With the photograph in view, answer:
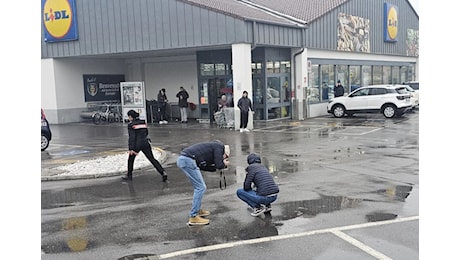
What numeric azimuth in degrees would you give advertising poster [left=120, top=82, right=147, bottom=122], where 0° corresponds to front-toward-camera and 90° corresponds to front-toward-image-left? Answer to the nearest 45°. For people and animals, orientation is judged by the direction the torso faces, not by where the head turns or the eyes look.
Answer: approximately 0°

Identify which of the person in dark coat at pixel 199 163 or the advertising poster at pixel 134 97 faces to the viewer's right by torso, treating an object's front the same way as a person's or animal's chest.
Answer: the person in dark coat

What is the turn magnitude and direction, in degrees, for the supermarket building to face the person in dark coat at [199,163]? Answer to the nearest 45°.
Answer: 0° — it already faces them

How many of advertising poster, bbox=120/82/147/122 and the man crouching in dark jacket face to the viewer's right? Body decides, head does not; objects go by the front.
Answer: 0

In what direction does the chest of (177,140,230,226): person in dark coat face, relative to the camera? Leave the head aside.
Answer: to the viewer's right

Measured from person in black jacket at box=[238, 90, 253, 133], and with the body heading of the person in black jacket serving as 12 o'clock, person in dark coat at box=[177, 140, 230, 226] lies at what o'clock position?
The person in dark coat is roughly at 12 o'clock from the person in black jacket.

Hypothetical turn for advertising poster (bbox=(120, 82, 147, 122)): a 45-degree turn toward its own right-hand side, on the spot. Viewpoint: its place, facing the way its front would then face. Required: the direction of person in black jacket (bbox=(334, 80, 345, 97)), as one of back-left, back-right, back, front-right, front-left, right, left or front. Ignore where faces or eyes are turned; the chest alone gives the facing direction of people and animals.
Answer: back-left

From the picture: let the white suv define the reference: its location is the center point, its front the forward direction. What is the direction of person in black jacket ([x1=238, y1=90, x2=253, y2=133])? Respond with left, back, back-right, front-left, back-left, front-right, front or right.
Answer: front-left

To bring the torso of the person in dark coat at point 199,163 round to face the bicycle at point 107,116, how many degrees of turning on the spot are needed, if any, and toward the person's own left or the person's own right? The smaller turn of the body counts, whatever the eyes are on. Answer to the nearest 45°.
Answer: approximately 90° to the person's own left

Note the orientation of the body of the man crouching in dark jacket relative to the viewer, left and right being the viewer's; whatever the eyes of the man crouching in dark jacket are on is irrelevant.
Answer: facing away from the viewer and to the left of the viewer

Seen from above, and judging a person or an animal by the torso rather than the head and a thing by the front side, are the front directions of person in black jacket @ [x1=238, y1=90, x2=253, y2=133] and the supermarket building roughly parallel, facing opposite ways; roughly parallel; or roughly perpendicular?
roughly parallel

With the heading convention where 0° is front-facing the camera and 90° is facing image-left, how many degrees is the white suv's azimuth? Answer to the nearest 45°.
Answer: approximately 90°

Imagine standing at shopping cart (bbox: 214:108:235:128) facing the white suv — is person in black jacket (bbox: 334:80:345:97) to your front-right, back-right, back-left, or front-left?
front-left

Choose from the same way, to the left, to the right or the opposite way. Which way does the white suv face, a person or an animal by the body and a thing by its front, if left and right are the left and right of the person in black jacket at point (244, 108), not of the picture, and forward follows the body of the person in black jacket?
to the right

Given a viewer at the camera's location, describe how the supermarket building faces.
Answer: facing the viewer

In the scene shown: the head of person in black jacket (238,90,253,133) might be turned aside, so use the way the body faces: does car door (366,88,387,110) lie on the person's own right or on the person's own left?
on the person's own left

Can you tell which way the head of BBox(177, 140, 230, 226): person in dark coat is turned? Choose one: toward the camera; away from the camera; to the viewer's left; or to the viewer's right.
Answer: to the viewer's right

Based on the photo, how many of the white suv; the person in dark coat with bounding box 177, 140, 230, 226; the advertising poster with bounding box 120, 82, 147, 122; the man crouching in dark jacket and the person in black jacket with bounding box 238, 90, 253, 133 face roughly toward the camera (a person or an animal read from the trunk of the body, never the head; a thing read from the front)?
2
